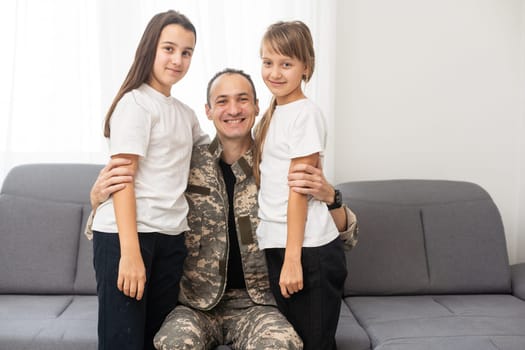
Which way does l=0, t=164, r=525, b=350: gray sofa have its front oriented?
toward the camera

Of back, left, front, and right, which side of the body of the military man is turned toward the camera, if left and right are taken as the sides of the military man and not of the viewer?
front

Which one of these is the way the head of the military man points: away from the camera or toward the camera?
toward the camera
